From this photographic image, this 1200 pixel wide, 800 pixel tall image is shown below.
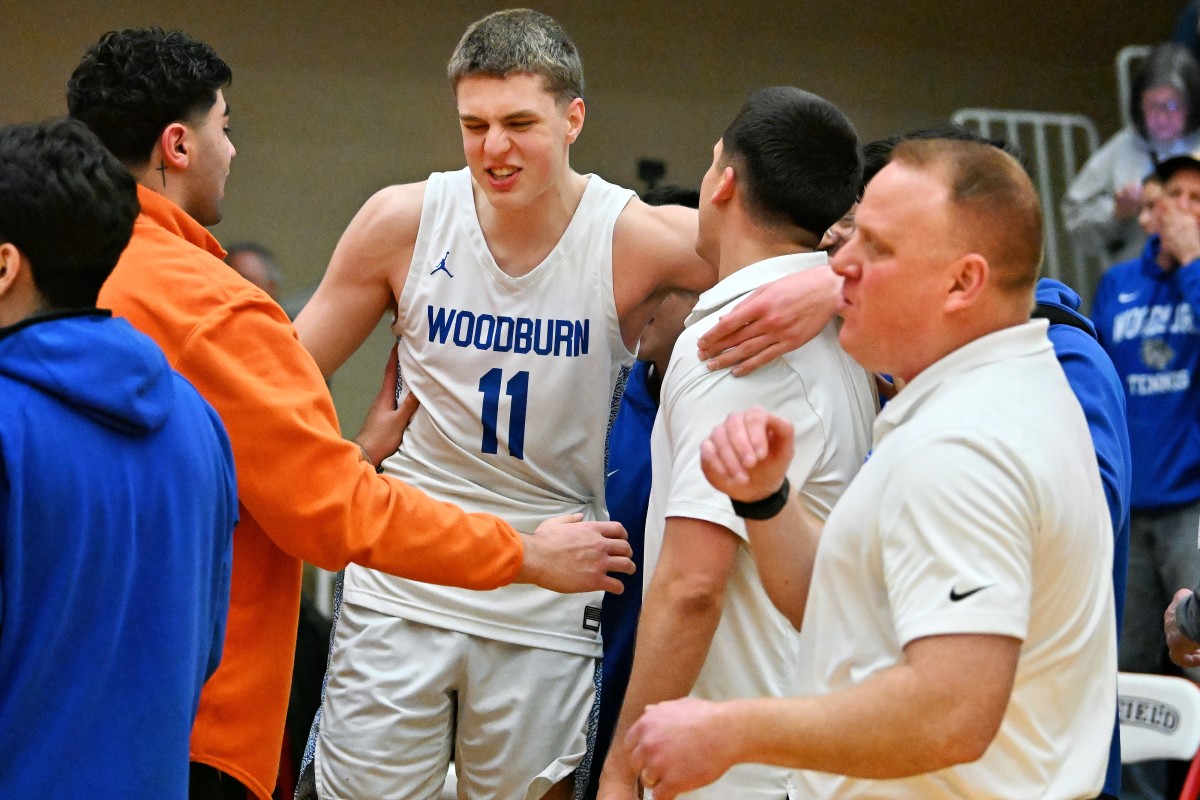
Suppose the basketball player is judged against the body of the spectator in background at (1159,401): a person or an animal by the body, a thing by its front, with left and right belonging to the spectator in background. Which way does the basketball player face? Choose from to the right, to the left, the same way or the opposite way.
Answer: the same way

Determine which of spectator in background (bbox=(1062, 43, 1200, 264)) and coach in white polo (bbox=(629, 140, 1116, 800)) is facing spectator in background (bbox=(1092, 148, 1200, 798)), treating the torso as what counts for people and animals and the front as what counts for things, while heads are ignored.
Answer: spectator in background (bbox=(1062, 43, 1200, 264))

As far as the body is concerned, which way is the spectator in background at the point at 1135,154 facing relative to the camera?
toward the camera

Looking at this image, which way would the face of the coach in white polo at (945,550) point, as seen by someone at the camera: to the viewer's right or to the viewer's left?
to the viewer's left

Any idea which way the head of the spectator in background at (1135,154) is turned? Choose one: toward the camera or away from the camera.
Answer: toward the camera

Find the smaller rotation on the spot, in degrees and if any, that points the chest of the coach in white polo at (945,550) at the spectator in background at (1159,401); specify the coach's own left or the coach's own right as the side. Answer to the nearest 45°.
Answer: approximately 90° to the coach's own right

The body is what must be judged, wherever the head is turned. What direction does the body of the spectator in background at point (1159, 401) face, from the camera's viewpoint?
toward the camera

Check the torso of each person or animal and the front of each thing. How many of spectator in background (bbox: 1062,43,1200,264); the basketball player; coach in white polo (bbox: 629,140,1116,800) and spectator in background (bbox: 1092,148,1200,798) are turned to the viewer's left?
1

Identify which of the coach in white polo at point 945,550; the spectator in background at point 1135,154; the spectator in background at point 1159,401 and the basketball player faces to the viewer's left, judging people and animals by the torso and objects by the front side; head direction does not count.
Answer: the coach in white polo

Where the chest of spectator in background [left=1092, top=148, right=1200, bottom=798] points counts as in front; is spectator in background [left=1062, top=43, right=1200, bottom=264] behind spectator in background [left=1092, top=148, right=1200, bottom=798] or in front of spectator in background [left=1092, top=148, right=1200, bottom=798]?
behind

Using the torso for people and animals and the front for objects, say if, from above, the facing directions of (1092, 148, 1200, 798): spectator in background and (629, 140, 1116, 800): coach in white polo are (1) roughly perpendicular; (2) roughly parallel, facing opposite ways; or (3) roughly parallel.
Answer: roughly perpendicular

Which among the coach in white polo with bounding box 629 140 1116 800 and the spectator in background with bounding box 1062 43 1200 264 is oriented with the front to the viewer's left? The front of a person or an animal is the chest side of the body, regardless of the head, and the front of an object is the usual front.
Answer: the coach in white polo

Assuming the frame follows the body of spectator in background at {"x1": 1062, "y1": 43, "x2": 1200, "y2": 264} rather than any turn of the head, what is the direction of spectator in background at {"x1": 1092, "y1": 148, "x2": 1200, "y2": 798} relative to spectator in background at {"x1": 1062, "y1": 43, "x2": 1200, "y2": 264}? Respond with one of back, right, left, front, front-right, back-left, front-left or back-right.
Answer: front

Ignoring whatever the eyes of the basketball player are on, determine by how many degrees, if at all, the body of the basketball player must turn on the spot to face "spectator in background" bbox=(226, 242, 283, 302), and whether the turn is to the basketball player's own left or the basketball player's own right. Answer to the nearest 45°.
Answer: approximately 180°

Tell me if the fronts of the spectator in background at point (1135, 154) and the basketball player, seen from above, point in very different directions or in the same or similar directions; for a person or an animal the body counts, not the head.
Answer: same or similar directions

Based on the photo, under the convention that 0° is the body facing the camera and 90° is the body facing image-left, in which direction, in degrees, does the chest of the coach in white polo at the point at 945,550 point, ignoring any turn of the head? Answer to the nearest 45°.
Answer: approximately 90°

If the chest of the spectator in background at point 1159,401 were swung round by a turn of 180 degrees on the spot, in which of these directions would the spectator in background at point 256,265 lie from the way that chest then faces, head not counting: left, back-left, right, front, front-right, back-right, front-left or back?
left
